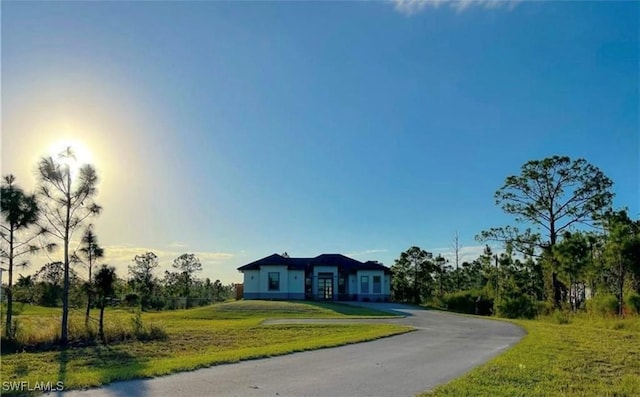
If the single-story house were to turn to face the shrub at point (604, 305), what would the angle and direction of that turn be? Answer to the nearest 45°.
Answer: approximately 45° to its left

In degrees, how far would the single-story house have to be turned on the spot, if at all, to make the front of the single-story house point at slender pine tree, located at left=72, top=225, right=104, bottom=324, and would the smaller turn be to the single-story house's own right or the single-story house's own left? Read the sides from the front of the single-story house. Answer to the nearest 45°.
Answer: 0° — it already faces it

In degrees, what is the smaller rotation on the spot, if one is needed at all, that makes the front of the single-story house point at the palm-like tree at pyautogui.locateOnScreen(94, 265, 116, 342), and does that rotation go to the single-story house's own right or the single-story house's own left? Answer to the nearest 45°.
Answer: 0° — it already faces it

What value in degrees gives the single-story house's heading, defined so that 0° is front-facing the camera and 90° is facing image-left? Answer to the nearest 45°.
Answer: approximately 0°

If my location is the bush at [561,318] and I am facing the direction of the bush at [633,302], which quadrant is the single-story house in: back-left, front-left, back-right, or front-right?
front-left

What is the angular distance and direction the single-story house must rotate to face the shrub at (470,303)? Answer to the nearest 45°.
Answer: approximately 45° to its left

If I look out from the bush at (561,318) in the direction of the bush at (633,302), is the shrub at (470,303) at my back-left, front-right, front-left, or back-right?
front-left

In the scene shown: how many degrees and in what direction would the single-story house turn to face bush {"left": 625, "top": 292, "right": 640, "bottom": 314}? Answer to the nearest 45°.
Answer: approximately 45° to its left
